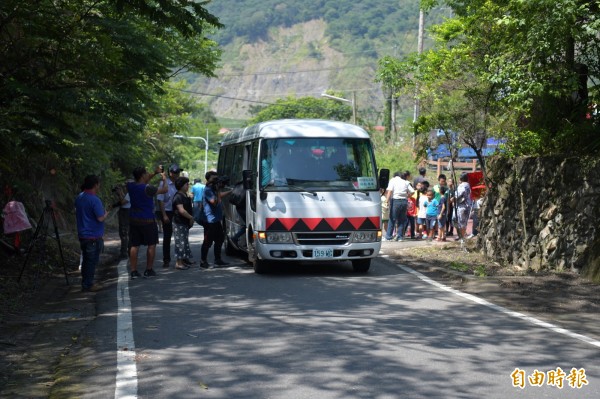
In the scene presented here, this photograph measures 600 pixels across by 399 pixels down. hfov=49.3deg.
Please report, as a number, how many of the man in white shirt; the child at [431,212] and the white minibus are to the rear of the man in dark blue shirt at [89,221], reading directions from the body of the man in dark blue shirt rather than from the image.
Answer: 0

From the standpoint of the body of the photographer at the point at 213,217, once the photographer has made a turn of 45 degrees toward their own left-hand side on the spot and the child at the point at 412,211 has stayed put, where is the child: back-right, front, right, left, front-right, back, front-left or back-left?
front

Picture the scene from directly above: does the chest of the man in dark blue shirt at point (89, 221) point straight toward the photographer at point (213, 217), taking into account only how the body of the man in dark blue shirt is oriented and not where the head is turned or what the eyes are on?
yes

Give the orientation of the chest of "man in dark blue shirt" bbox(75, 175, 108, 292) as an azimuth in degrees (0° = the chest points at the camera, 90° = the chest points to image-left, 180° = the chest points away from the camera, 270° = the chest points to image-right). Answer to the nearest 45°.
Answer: approximately 225°

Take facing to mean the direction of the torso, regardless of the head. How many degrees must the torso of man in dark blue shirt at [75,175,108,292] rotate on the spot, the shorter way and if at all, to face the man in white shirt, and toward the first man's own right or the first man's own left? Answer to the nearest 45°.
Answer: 0° — they already face them

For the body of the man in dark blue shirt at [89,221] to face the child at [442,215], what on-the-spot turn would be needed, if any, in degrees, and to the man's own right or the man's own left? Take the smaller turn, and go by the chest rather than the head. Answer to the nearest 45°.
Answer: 0° — they already face them

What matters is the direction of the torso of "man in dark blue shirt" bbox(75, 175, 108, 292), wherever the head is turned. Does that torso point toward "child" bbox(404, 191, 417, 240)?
yes

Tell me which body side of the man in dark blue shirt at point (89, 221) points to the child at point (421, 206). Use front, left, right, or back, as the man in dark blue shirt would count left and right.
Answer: front

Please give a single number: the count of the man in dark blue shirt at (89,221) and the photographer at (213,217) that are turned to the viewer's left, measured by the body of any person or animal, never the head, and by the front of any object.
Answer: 0

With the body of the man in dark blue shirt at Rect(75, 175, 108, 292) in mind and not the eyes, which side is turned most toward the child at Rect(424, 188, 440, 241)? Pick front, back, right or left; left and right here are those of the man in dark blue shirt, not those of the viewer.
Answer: front

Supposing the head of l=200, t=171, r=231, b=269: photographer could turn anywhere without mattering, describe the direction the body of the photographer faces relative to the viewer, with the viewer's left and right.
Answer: facing to the right of the viewer

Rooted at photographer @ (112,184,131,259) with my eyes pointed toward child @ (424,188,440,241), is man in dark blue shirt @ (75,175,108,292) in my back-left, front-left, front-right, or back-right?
back-right

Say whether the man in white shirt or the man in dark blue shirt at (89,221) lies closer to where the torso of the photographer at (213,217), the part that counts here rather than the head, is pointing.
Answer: the man in white shirt
